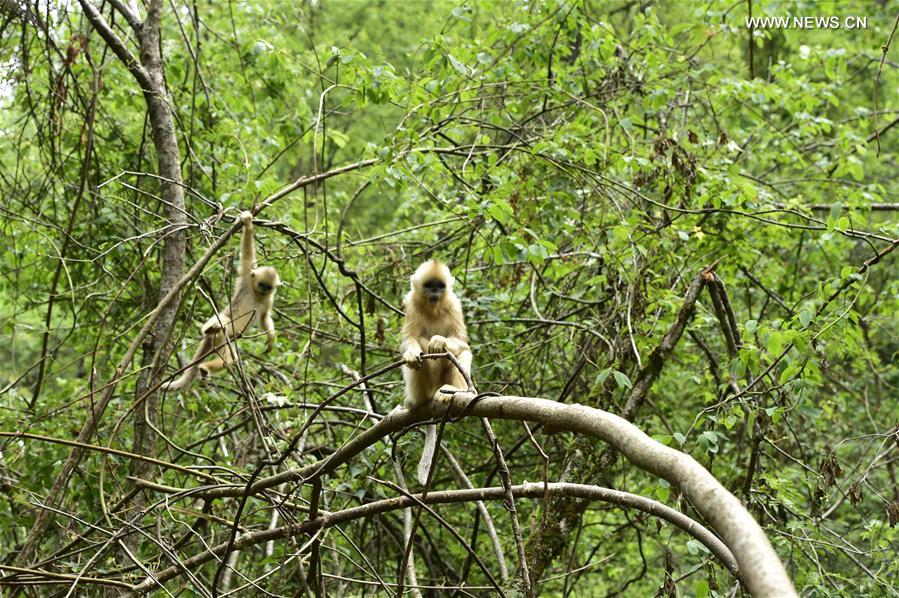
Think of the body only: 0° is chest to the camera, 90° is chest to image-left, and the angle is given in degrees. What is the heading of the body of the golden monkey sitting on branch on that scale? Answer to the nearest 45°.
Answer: approximately 0°

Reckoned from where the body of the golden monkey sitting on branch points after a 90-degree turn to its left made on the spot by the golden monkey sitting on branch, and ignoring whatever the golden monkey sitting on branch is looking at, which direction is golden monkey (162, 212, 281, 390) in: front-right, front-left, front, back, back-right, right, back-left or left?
back-left
